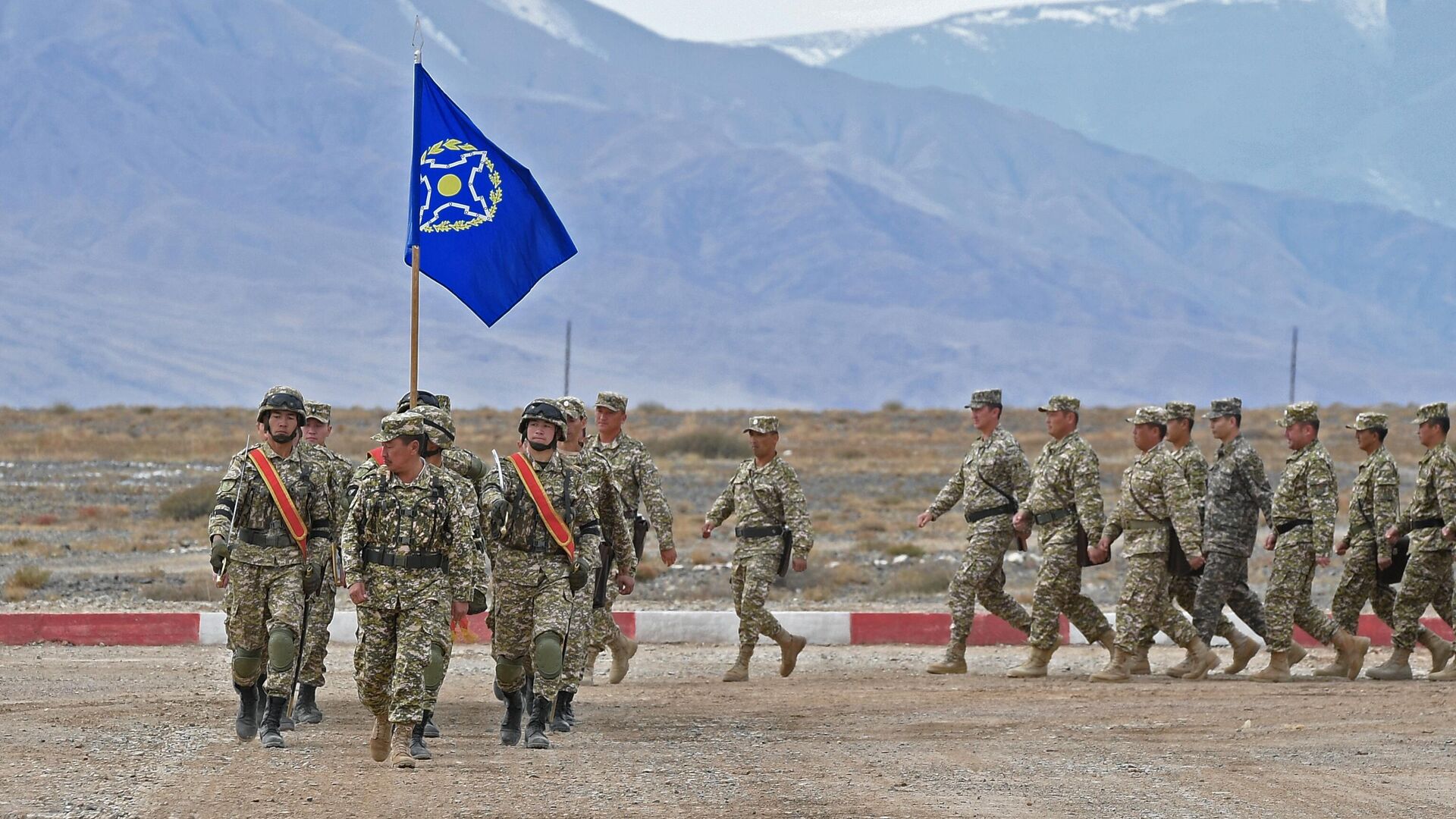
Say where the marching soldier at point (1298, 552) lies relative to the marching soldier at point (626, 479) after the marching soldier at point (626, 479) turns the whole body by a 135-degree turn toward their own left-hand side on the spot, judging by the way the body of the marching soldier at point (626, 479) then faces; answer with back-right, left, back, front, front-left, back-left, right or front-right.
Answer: front

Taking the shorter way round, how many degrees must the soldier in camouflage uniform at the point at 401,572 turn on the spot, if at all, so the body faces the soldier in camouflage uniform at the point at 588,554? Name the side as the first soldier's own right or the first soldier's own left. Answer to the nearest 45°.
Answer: approximately 135° to the first soldier's own left

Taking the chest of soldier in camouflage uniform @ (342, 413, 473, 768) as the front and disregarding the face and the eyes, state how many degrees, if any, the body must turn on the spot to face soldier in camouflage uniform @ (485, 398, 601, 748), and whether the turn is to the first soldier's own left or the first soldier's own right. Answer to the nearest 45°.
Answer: approximately 135° to the first soldier's own left

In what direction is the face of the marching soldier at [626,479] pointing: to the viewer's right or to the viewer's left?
to the viewer's left

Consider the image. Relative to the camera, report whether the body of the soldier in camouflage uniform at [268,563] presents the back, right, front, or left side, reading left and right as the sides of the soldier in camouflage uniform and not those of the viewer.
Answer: front

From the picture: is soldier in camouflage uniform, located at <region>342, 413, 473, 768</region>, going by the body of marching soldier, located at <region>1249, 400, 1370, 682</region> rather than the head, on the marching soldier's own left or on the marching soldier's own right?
on the marching soldier's own left

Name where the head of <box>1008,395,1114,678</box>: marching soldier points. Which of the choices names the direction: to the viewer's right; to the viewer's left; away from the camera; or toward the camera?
to the viewer's left

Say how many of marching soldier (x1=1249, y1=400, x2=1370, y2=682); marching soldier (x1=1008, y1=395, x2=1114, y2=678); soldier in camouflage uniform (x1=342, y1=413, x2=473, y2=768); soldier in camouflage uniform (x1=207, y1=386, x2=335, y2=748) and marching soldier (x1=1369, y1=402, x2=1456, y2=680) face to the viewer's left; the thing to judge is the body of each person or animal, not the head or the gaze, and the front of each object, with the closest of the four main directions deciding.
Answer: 3

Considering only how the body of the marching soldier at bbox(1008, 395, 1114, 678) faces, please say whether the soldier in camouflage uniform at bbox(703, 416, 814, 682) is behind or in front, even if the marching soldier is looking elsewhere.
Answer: in front

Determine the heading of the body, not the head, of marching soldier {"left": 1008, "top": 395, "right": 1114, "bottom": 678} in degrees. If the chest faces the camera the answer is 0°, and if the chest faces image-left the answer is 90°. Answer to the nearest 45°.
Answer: approximately 90°

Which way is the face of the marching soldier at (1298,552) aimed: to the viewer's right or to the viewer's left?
to the viewer's left

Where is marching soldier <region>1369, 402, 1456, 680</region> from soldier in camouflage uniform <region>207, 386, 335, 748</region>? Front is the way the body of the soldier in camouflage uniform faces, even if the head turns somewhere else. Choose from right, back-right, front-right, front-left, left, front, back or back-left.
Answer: left

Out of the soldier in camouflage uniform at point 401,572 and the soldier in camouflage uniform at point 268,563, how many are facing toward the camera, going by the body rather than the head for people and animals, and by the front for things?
2
